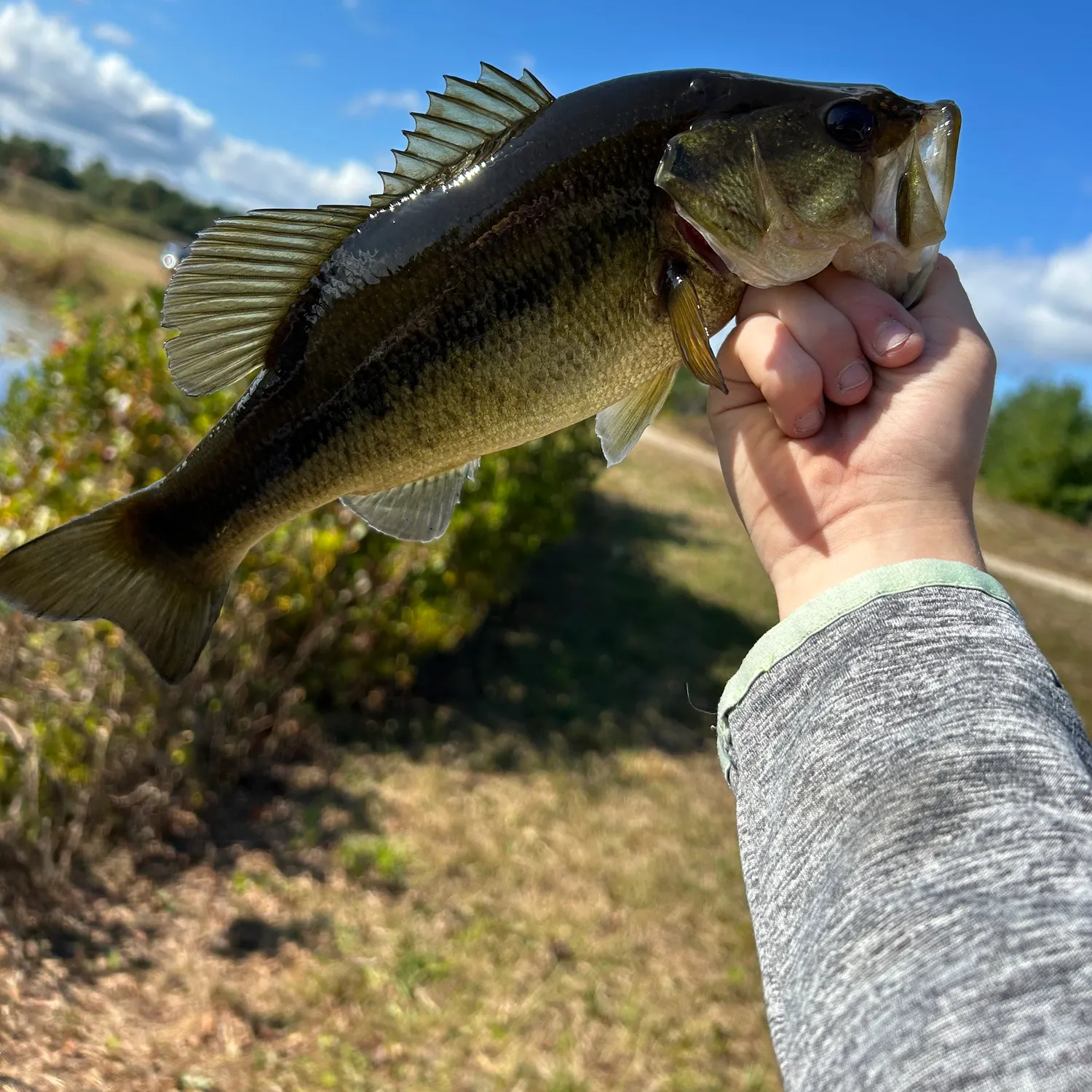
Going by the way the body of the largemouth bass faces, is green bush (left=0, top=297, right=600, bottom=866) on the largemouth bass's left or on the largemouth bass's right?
on the largemouth bass's left

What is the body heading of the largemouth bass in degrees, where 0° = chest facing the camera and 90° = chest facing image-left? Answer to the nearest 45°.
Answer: approximately 270°

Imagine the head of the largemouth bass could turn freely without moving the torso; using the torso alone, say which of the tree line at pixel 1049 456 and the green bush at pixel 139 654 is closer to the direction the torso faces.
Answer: the tree line

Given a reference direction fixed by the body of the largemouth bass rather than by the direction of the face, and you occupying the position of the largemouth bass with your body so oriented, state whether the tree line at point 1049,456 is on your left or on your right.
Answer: on your left
